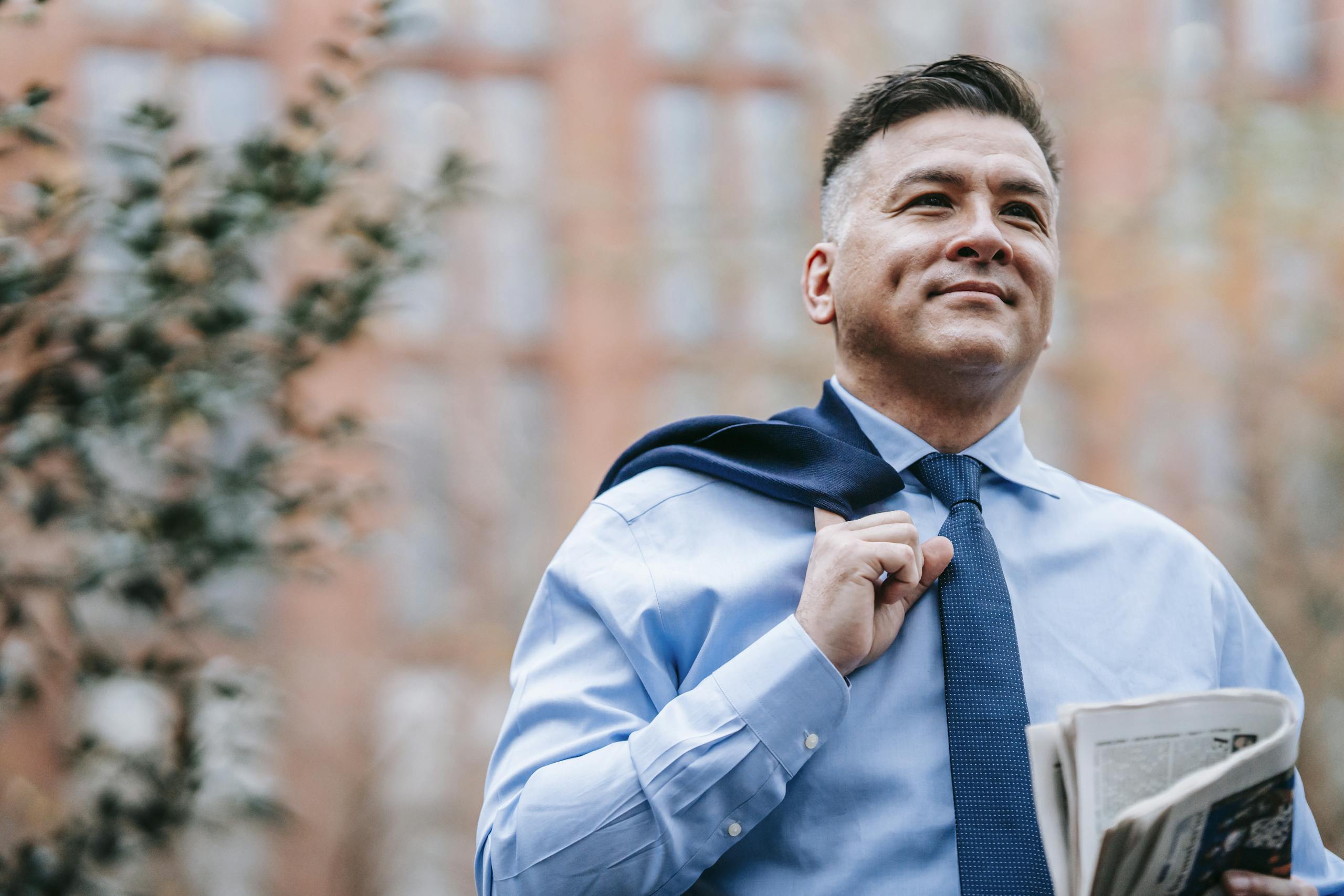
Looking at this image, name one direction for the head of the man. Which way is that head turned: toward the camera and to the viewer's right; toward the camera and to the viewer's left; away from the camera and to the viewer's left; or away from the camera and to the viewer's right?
toward the camera and to the viewer's right

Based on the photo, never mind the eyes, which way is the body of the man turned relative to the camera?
toward the camera

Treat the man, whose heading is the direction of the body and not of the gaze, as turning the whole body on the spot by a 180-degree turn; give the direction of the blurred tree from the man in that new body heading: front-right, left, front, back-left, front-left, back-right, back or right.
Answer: front-left
